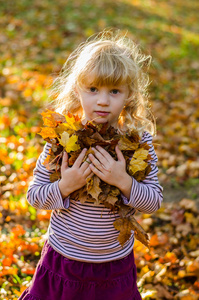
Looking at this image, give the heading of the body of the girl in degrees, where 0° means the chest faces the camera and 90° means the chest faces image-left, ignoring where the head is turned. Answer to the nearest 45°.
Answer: approximately 0°
